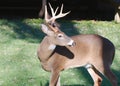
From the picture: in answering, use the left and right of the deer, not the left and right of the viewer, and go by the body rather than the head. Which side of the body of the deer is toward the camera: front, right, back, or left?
left
